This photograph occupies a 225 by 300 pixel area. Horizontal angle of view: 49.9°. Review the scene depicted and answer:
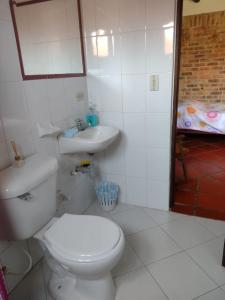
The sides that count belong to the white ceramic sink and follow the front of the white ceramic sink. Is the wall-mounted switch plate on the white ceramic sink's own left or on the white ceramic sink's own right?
on the white ceramic sink's own left

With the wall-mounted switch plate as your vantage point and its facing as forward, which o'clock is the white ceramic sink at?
The white ceramic sink is roughly at 2 o'clock from the wall-mounted switch plate.

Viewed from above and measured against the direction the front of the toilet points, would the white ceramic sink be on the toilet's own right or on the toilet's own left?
on the toilet's own left

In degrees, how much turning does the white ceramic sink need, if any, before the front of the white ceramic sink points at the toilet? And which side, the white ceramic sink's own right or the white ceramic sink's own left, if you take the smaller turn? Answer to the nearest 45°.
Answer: approximately 45° to the white ceramic sink's own right

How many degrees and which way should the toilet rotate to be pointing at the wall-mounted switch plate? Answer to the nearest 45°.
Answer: approximately 90° to its left

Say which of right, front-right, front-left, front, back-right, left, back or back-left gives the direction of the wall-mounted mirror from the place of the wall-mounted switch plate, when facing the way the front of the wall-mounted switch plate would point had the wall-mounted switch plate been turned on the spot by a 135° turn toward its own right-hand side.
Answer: front-left

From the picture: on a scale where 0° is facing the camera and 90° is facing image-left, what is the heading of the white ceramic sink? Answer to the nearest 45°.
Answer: approximately 315°

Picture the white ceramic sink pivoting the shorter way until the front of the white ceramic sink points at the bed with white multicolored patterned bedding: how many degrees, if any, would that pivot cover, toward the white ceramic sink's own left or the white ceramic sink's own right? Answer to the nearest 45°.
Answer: approximately 90° to the white ceramic sink's own left

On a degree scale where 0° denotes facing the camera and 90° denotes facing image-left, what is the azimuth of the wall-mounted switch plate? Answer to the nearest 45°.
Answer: approximately 0°
